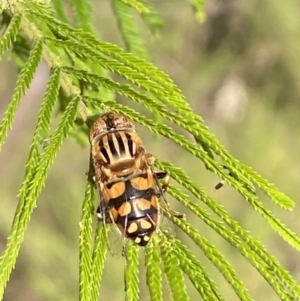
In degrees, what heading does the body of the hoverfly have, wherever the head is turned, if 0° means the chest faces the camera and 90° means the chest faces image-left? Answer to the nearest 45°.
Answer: approximately 180°
